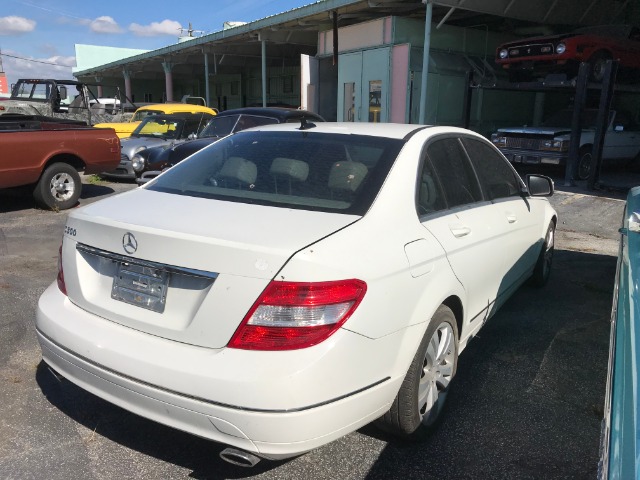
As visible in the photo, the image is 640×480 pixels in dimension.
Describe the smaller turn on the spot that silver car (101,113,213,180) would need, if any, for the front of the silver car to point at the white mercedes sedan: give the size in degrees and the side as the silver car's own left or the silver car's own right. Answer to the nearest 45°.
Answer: approximately 45° to the silver car's own left

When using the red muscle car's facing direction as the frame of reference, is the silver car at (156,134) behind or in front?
in front

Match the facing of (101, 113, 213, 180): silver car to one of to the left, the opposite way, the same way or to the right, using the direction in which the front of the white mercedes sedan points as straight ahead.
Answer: the opposite way

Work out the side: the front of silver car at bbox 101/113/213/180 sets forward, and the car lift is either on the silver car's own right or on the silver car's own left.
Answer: on the silver car's own left

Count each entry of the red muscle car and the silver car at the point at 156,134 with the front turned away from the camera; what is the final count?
0

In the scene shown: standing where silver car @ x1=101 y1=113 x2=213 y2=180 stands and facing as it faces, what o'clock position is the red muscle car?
The red muscle car is roughly at 8 o'clock from the silver car.

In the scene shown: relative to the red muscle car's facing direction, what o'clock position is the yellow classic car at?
The yellow classic car is roughly at 1 o'clock from the red muscle car.

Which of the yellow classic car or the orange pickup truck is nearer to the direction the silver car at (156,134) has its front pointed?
the orange pickup truck

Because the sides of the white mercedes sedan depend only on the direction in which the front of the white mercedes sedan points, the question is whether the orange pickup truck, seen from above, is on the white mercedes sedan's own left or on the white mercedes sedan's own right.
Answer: on the white mercedes sedan's own left

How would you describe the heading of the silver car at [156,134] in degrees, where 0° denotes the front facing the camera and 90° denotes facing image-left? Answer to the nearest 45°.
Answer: approximately 45°

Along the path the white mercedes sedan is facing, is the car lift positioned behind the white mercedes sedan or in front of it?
in front

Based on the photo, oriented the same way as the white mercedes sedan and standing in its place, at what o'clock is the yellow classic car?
The yellow classic car is roughly at 10 o'clock from the white mercedes sedan.

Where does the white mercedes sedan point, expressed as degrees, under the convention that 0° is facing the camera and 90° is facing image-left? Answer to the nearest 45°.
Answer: approximately 225°
